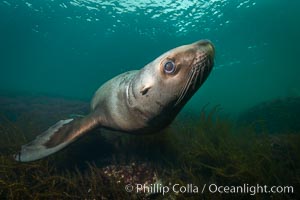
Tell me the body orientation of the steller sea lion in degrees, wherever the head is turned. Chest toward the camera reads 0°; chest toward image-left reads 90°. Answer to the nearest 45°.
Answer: approximately 315°
